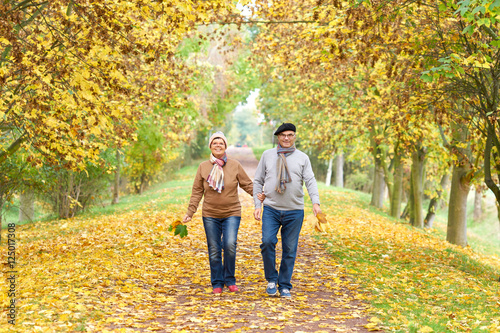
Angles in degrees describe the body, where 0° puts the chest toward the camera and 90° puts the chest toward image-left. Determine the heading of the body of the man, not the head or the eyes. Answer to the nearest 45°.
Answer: approximately 0°

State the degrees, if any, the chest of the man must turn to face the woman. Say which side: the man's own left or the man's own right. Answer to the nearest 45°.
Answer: approximately 90° to the man's own right

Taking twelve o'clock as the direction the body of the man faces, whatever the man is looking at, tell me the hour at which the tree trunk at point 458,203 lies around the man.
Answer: The tree trunk is roughly at 7 o'clock from the man.

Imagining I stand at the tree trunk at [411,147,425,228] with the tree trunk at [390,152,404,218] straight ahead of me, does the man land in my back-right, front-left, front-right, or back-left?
back-left

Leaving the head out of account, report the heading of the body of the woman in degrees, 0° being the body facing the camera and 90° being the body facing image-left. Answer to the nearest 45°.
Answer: approximately 0°

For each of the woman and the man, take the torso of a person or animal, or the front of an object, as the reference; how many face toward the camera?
2

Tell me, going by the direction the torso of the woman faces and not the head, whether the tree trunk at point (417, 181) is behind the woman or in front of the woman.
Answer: behind

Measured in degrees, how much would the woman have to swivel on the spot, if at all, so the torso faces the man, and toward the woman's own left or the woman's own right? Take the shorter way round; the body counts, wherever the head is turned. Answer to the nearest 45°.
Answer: approximately 90° to the woman's own left

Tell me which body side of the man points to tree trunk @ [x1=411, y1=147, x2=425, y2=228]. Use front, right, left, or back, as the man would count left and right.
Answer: back
